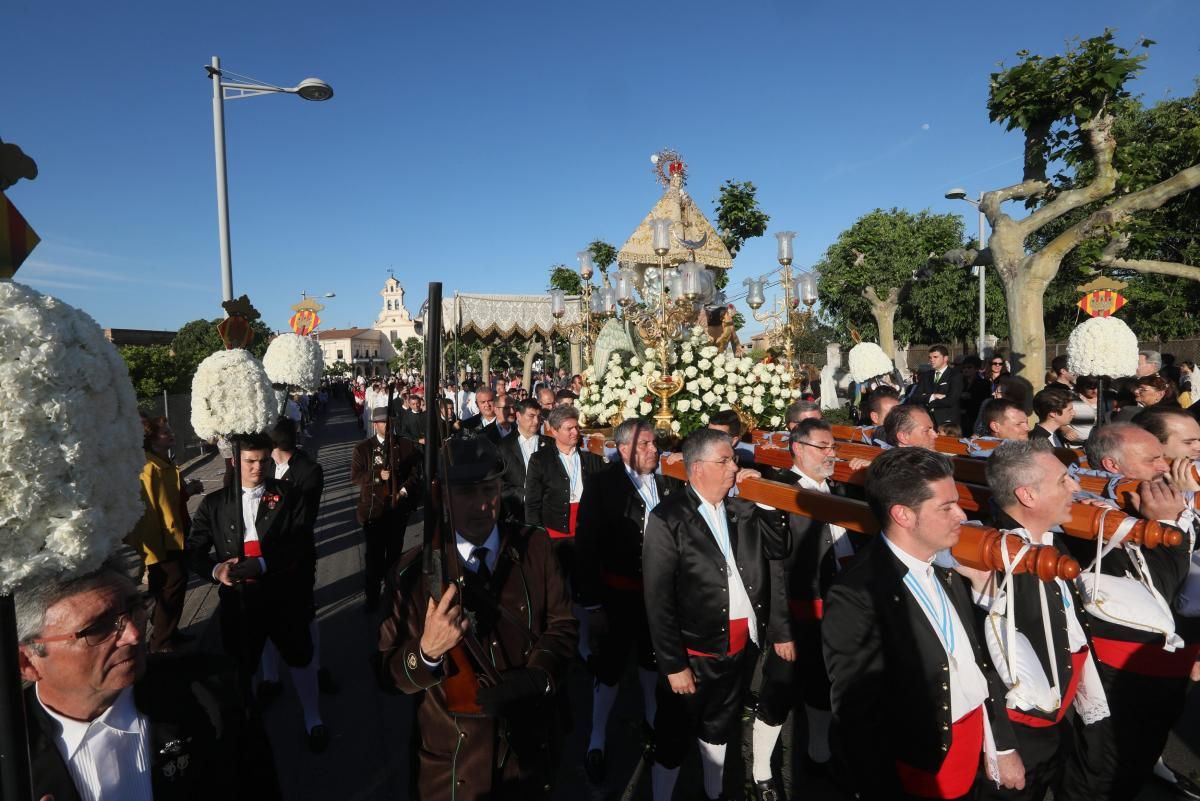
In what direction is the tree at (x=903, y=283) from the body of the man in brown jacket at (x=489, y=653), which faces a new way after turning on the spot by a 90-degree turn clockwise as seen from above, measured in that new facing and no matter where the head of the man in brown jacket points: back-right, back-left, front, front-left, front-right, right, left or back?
back-right

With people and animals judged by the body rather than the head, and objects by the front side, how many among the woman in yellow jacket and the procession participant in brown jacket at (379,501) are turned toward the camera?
1

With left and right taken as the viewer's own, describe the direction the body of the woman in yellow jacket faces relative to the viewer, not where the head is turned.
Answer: facing to the right of the viewer

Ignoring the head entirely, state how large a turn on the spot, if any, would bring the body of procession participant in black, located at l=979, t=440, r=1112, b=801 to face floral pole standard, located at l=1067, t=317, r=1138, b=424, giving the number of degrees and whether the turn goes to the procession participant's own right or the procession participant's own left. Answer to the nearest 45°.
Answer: approximately 135° to the procession participant's own left

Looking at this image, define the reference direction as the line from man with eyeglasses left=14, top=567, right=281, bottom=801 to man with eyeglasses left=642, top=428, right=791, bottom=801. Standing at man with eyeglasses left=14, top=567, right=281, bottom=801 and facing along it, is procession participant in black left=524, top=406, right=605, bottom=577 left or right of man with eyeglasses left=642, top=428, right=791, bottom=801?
left
